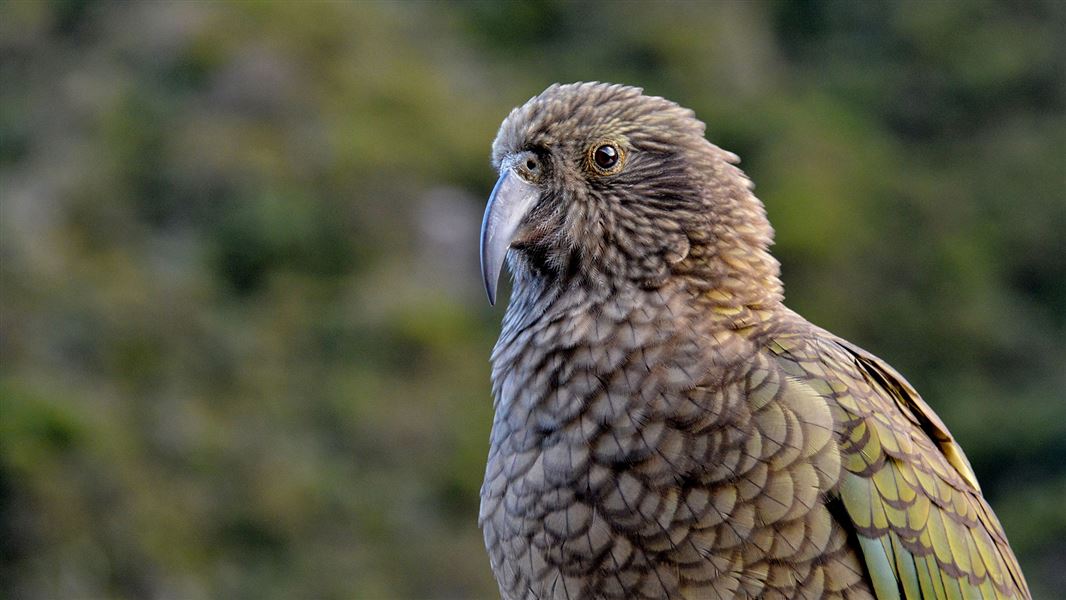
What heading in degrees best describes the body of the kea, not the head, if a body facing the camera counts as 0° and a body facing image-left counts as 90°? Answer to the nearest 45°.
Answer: approximately 45°
